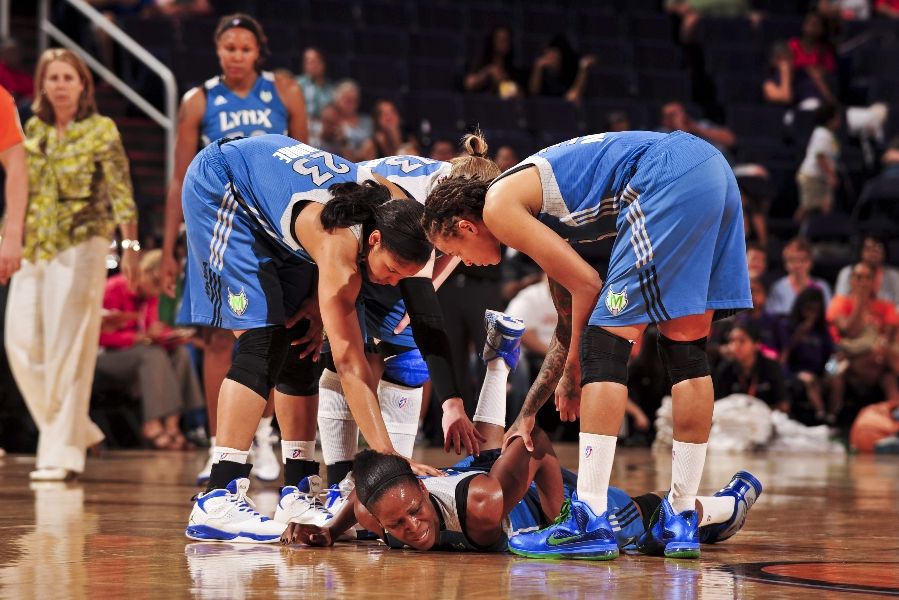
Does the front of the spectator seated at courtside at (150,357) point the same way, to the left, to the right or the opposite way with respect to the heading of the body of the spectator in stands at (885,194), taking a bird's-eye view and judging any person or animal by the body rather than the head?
to the left

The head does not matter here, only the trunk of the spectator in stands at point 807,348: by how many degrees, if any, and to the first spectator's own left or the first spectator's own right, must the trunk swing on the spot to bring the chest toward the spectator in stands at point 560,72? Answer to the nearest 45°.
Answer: approximately 135° to the first spectator's own right

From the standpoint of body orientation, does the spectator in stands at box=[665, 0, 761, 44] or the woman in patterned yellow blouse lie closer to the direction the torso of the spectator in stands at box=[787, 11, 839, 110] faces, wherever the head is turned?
the woman in patterned yellow blouse

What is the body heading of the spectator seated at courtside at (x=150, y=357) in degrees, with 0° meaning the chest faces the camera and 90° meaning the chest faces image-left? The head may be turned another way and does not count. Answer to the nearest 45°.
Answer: approximately 315°

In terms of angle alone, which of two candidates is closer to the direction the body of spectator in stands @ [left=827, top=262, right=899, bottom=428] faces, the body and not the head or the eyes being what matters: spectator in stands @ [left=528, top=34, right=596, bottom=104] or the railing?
the railing

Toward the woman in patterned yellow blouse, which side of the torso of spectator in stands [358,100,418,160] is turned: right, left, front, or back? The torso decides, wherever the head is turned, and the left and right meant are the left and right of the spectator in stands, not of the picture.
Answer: front

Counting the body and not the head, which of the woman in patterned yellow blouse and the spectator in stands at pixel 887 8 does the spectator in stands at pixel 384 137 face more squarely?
the woman in patterned yellow blouse

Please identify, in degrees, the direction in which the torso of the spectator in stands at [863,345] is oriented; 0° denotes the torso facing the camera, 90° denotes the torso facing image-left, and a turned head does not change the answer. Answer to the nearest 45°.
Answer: approximately 0°

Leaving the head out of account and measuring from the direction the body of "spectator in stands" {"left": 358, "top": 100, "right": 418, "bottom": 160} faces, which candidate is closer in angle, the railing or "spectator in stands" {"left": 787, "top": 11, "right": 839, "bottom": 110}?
the railing

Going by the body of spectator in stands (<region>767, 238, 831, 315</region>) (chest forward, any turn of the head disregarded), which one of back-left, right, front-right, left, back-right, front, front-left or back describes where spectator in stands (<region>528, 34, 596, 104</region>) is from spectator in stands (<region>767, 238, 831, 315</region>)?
back-right

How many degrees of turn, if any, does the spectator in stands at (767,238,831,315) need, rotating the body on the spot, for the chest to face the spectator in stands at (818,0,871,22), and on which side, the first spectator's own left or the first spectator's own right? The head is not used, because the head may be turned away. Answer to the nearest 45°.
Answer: approximately 180°

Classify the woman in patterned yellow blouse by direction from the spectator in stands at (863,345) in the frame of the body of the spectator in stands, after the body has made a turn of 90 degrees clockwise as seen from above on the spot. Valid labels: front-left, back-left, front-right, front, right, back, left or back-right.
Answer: front-left

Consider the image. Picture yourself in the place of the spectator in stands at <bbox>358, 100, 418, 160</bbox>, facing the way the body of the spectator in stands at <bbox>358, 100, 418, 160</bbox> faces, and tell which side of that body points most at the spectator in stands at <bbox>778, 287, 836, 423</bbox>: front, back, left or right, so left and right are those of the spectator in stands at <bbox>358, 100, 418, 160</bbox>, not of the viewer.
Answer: left

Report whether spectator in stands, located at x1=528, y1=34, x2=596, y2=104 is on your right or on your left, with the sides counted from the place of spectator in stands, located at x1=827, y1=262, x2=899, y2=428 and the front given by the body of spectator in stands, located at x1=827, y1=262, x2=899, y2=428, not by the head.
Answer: on your right
